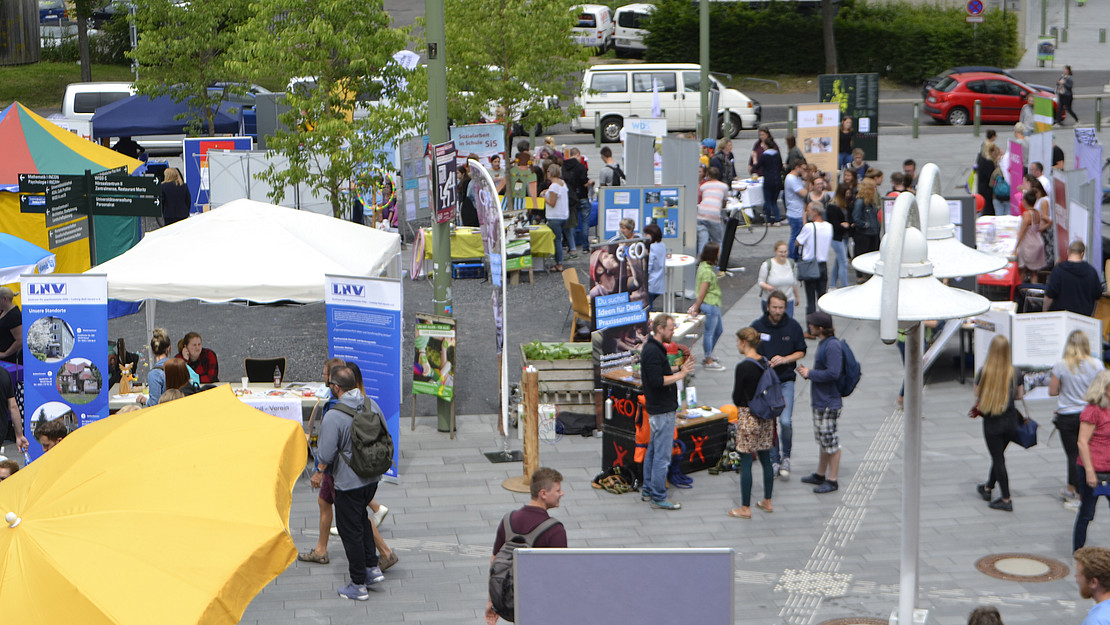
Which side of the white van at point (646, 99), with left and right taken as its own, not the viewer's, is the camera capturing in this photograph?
right

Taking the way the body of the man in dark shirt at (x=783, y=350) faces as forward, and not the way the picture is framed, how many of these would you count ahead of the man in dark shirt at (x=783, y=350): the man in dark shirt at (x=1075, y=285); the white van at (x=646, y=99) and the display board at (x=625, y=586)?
1

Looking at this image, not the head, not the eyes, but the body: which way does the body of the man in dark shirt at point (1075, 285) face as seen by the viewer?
away from the camera

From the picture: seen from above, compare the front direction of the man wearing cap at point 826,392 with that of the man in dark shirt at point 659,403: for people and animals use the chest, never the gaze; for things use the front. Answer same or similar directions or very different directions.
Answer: very different directions

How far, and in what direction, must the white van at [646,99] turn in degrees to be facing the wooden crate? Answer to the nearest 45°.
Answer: approximately 90° to its right

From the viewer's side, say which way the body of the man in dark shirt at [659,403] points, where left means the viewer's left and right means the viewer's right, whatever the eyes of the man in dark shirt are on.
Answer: facing to the right of the viewer

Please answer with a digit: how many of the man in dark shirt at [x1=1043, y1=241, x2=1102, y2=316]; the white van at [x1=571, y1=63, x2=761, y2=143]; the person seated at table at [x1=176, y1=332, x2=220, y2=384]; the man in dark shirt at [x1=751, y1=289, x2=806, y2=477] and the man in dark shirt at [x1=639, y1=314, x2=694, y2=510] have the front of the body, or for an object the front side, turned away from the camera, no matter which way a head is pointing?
1

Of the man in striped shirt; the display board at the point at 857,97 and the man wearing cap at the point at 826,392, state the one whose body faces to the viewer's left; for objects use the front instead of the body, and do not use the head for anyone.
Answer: the man wearing cap

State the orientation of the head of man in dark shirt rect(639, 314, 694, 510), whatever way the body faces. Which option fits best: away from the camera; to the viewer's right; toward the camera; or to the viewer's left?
to the viewer's right

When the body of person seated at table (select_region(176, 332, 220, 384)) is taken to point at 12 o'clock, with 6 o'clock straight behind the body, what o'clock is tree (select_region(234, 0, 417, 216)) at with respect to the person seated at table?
The tree is roughly at 5 o'clock from the person seated at table.

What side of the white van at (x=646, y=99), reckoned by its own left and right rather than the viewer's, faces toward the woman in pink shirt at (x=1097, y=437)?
right

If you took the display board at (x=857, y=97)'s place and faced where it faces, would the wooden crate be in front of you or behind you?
in front

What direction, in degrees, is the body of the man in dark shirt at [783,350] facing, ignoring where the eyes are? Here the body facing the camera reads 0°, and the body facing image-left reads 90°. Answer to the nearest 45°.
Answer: approximately 0°
